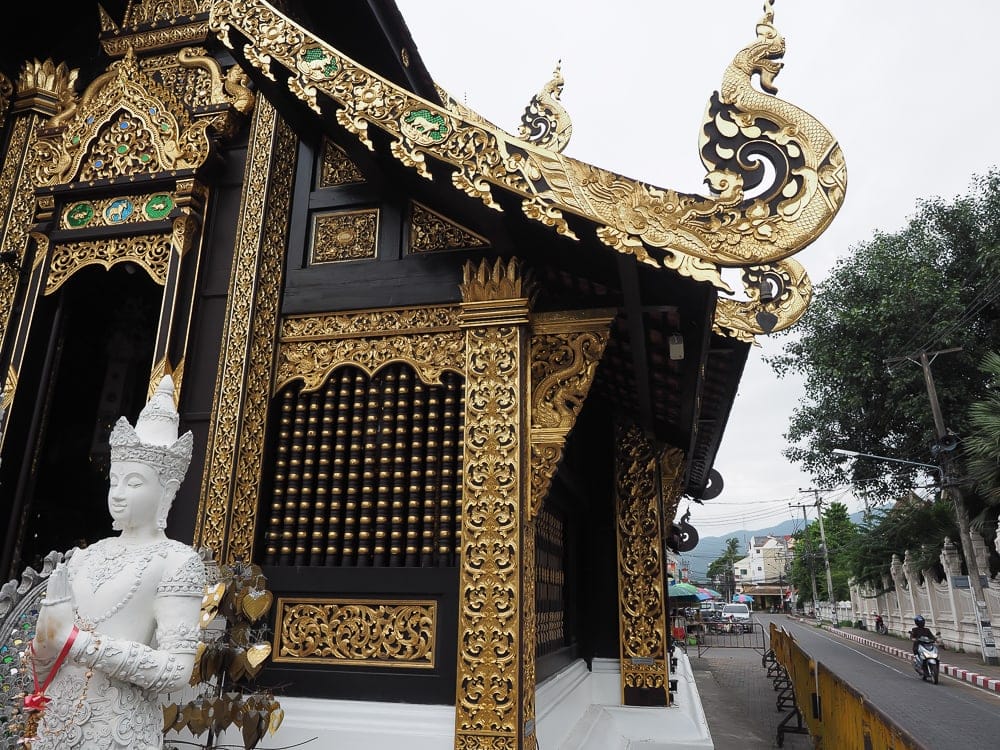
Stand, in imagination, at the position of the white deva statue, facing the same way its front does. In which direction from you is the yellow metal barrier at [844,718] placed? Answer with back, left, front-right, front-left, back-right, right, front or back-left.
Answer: back-left

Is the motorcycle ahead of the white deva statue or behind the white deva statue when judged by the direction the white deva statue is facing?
behind

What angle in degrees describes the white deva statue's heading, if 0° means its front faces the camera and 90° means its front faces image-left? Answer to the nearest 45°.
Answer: approximately 45°

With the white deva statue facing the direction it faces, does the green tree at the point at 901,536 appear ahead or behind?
behind

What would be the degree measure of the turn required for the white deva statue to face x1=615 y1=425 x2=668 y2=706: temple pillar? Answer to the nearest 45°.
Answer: approximately 180°

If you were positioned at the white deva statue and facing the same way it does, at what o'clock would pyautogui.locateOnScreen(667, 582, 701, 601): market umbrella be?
The market umbrella is roughly at 6 o'clock from the white deva statue.

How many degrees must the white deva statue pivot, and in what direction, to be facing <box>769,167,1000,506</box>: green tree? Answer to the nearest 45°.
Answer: approximately 180°
